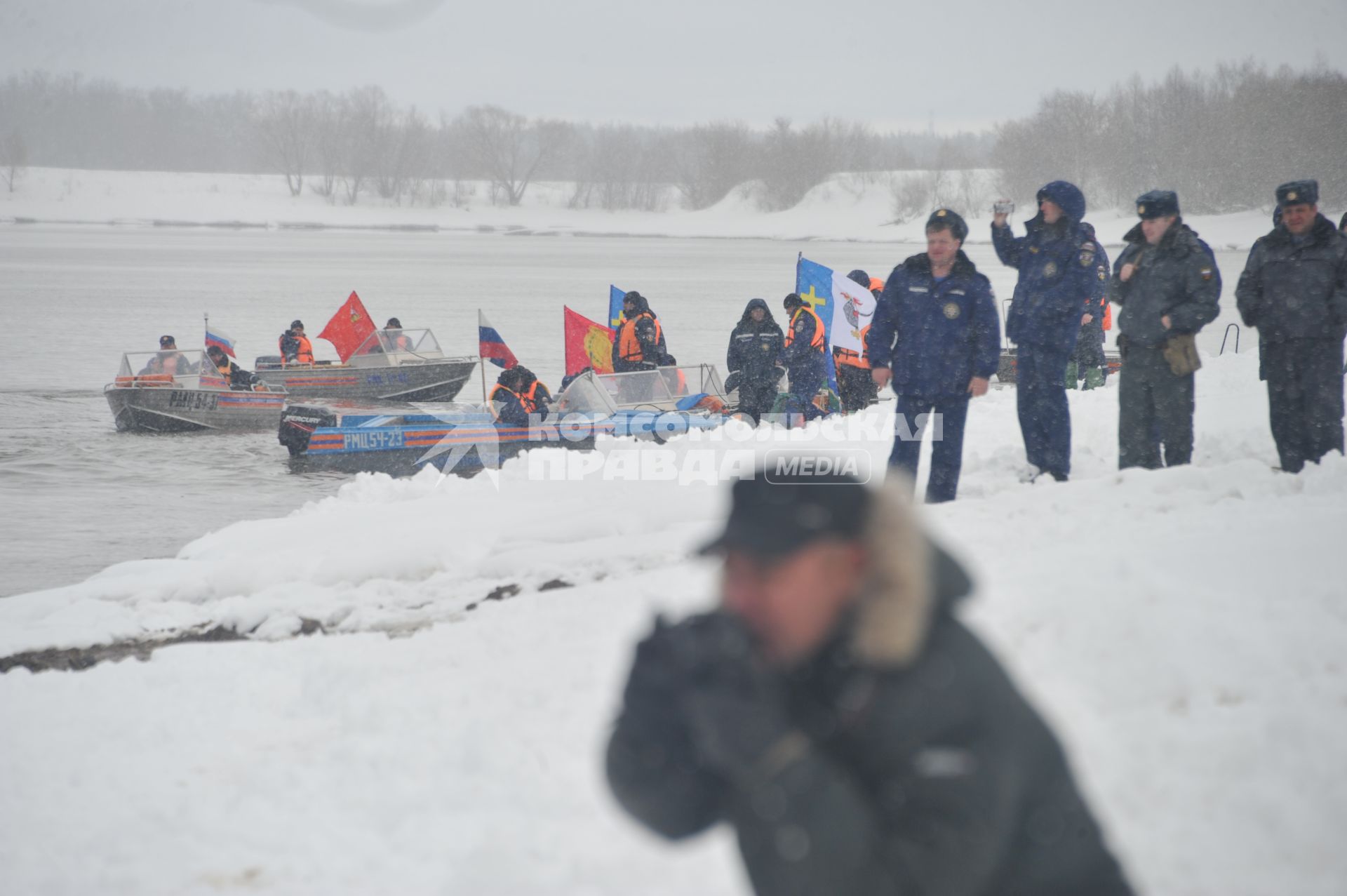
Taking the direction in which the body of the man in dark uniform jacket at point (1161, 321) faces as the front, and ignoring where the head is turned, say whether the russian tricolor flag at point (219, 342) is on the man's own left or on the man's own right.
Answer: on the man's own right

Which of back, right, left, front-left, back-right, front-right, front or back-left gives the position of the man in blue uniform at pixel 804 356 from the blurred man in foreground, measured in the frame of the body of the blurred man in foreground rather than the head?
back-right

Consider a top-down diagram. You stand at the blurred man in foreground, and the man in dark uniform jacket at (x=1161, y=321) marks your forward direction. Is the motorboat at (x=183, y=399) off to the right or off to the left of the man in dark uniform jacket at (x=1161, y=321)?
left

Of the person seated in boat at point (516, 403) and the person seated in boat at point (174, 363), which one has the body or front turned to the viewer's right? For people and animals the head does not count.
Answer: the person seated in boat at point (516, 403)

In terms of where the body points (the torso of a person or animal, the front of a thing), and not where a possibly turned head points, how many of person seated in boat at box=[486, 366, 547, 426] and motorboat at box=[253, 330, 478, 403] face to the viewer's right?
2

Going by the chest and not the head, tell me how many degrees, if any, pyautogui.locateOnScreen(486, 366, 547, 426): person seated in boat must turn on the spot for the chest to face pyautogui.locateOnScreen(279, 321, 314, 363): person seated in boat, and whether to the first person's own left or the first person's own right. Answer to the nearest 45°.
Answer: approximately 135° to the first person's own left

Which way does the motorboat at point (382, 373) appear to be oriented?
to the viewer's right

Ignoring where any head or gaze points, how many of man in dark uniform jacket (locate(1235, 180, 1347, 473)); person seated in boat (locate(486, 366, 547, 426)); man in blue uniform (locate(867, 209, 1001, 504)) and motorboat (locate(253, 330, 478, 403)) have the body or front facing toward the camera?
2
